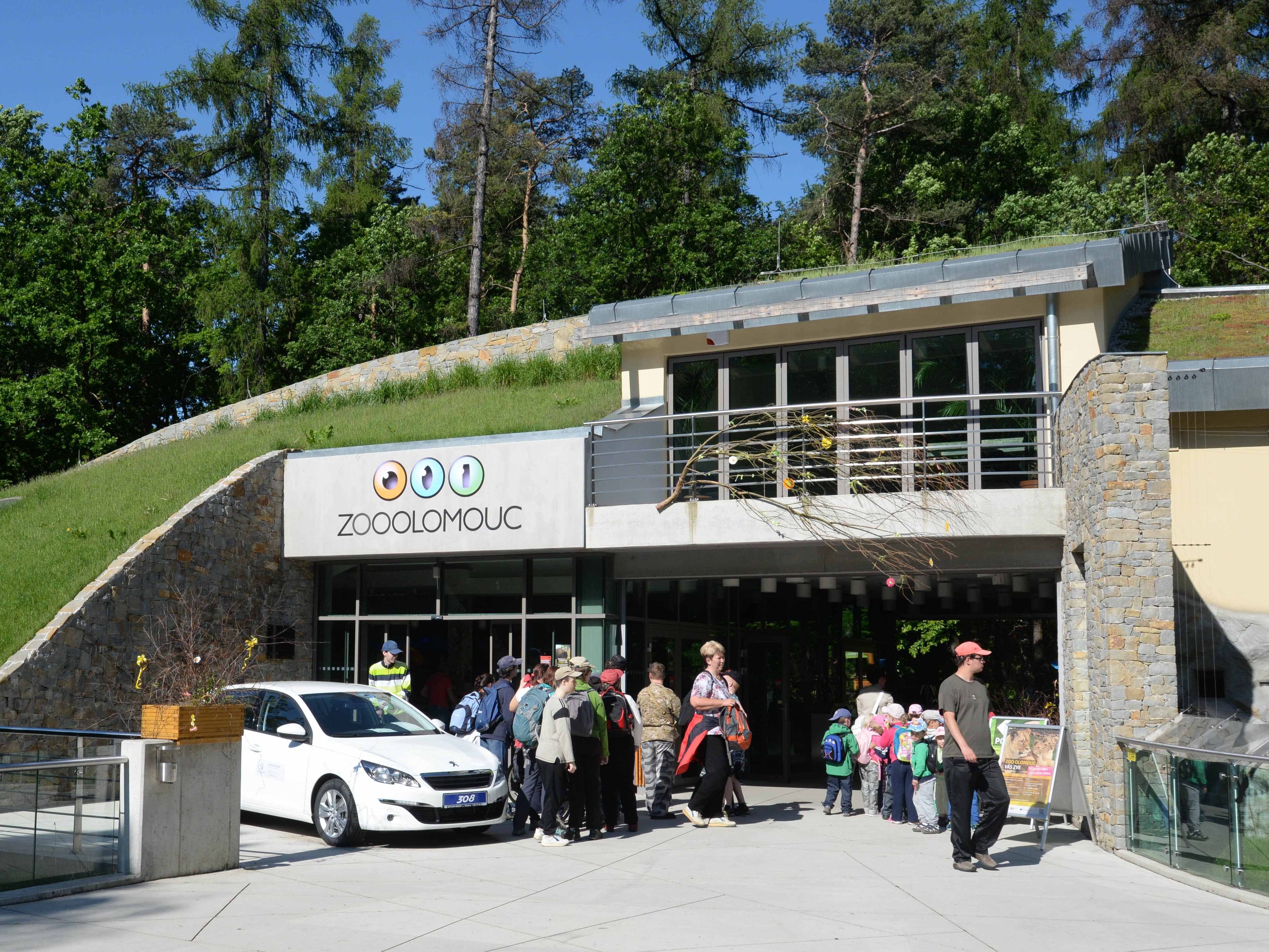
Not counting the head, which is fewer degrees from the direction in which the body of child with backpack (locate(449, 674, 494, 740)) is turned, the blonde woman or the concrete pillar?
the blonde woman

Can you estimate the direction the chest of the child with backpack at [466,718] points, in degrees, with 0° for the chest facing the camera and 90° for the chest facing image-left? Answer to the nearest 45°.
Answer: approximately 225°

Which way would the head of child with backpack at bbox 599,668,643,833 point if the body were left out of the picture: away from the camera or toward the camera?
away from the camera

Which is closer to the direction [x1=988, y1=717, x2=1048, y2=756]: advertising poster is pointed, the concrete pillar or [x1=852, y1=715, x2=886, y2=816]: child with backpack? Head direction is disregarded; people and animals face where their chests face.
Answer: the concrete pillar

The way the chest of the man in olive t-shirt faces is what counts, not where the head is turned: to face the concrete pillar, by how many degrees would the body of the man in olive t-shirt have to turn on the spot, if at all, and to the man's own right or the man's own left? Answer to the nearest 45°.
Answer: approximately 135° to the man's own right

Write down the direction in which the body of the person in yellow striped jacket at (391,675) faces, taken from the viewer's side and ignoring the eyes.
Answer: toward the camera

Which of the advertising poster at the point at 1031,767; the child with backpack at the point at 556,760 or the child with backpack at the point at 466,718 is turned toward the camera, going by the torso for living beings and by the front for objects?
the advertising poster

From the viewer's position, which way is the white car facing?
facing the viewer and to the right of the viewer

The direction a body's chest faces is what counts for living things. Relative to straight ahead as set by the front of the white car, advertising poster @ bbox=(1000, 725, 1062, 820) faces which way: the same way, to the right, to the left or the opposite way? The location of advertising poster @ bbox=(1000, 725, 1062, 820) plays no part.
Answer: to the right

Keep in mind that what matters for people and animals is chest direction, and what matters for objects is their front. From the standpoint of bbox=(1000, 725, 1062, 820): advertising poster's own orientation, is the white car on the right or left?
on its right

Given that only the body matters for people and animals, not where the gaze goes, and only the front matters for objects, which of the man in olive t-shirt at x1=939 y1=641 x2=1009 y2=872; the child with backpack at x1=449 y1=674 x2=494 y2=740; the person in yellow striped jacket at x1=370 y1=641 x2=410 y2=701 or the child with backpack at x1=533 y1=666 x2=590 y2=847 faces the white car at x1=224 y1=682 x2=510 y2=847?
the person in yellow striped jacket
